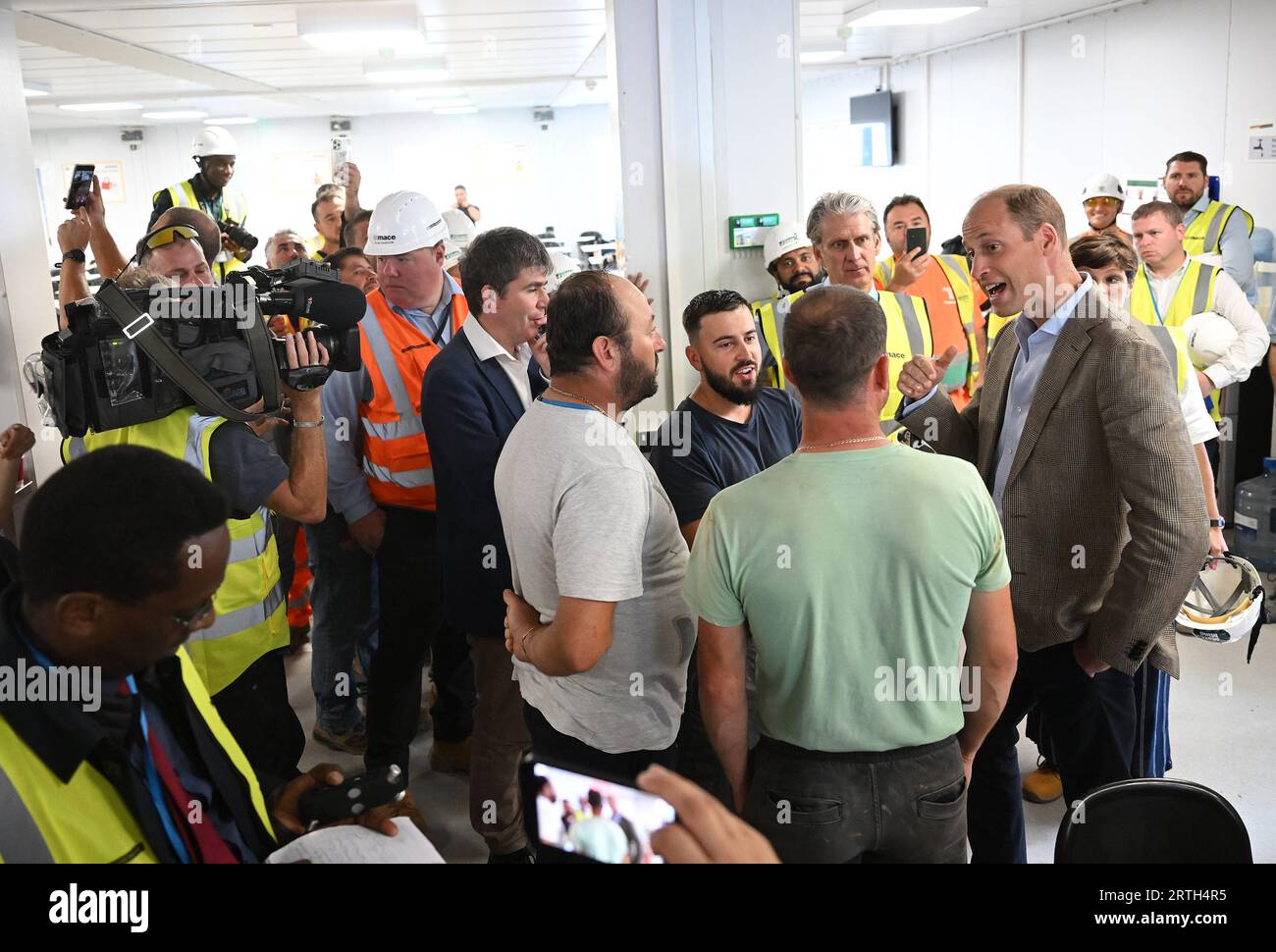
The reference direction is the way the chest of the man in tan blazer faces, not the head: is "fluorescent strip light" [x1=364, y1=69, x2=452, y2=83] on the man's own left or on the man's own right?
on the man's own right

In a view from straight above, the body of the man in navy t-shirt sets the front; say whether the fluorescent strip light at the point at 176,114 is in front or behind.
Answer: behind

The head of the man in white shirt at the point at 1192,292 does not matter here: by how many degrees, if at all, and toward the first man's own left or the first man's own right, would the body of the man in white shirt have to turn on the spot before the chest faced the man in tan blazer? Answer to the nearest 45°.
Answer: approximately 45° to the first man's own left

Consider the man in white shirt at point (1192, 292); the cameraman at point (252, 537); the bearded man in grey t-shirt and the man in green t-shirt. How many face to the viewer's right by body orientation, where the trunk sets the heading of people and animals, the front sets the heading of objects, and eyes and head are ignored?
2

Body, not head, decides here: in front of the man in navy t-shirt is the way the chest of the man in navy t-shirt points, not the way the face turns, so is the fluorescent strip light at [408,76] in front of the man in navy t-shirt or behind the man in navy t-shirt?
behind

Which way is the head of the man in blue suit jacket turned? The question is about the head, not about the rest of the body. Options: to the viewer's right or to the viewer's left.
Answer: to the viewer's right

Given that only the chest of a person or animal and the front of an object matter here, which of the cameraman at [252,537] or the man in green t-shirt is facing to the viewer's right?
the cameraman

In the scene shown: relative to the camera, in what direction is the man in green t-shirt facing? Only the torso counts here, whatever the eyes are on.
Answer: away from the camera

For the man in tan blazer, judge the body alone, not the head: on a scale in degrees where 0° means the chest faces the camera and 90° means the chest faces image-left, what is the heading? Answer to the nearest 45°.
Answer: approximately 45°

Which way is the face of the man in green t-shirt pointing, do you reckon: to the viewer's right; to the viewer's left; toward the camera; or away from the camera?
away from the camera

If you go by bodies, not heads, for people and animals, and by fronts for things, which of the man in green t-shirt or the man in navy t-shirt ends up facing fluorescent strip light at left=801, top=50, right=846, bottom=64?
the man in green t-shirt

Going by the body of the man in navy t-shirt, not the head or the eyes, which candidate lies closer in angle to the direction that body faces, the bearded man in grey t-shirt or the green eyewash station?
the bearded man in grey t-shirt

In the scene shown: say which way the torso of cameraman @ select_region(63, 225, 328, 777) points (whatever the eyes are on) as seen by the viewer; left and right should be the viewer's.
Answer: facing to the right of the viewer
